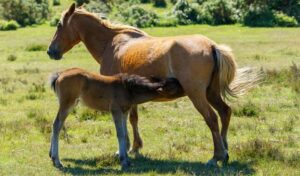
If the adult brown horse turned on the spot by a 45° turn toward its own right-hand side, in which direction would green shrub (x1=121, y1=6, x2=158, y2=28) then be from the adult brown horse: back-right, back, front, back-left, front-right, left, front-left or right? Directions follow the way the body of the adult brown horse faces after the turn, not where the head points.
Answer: front-right

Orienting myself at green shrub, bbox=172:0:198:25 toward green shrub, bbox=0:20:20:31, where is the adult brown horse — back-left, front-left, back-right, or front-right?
front-left

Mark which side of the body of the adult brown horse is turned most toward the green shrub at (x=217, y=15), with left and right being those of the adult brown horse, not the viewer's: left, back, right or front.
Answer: right

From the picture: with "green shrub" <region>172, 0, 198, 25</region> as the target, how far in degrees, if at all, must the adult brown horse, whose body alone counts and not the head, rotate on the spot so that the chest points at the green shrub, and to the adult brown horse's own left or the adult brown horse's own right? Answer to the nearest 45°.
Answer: approximately 90° to the adult brown horse's own right

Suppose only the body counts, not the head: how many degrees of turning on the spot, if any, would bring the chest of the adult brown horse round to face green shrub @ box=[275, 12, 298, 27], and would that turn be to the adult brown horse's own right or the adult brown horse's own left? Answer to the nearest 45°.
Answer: approximately 90° to the adult brown horse's own right

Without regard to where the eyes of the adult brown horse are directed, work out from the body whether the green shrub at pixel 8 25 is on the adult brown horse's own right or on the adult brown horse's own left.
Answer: on the adult brown horse's own right

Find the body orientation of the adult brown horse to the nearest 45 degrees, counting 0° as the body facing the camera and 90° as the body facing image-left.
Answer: approximately 90°
